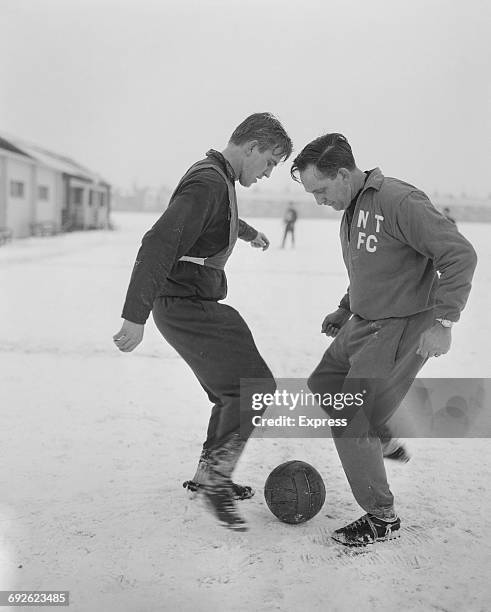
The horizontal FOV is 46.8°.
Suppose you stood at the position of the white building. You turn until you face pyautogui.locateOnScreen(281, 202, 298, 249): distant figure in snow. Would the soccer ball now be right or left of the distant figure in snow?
right

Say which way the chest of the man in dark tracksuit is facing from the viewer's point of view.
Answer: to the viewer's right

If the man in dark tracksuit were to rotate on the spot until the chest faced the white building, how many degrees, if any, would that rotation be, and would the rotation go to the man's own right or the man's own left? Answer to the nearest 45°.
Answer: approximately 90° to the man's own left

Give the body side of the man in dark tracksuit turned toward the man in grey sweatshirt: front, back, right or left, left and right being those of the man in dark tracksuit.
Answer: front

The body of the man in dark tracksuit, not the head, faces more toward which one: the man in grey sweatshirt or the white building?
the man in grey sweatshirt

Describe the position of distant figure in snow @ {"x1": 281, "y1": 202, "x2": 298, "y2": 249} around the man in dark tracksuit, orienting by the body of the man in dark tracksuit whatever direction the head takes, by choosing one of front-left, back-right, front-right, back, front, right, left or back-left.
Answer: left

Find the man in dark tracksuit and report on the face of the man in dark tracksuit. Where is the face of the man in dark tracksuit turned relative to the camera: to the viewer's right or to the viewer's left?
to the viewer's right

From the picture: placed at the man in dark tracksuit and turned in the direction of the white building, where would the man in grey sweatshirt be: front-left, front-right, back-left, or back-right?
back-right
